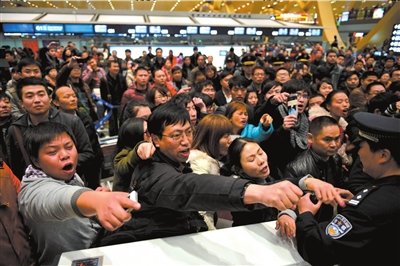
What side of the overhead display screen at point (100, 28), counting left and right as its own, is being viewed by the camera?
front

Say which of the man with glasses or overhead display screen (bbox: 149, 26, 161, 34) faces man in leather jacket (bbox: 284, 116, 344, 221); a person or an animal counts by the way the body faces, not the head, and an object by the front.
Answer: the overhead display screen

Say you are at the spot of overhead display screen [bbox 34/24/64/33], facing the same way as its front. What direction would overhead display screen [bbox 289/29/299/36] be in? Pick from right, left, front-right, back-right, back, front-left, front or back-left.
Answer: left

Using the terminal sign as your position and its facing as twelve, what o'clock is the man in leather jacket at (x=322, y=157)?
The man in leather jacket is roughly at 12 o'clock from the terminal sign.

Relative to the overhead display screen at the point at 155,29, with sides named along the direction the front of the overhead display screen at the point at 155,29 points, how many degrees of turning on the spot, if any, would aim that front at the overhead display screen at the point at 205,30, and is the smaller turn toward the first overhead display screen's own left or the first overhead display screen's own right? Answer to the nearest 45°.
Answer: approximately 90° to the first overhead display screen's own left

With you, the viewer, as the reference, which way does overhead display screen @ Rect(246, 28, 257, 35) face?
facing the viewer

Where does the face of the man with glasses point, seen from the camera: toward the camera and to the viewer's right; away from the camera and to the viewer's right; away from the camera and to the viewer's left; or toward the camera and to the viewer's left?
toward the camera and to the viewer's right

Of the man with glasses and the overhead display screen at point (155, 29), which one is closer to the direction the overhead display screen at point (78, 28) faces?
the man with glasses

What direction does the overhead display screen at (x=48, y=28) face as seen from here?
toward the camera

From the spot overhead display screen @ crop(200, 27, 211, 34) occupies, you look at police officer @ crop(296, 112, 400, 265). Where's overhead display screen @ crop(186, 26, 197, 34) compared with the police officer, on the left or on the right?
right

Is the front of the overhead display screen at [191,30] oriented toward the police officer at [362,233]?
yes

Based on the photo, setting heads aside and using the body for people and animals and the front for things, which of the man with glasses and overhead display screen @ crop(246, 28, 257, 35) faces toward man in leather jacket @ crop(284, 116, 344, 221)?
the overhead display screen

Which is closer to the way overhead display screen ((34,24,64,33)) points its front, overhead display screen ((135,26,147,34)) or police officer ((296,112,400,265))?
the police officer

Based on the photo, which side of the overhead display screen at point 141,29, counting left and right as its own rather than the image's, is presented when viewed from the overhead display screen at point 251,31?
left

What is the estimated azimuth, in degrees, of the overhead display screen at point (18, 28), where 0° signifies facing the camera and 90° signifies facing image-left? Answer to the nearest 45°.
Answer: approximately 0°

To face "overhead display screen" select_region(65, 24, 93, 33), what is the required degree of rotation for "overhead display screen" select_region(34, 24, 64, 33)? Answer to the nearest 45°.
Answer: approximately 90° to its left
